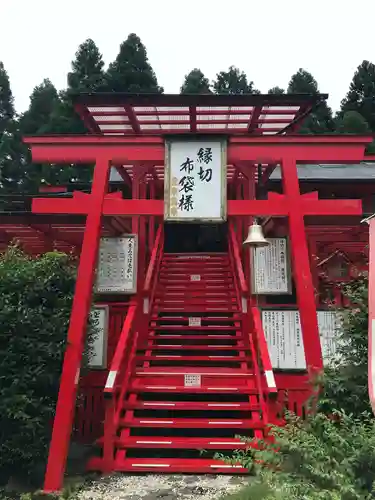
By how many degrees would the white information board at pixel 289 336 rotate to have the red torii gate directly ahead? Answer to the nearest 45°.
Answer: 0° — it already faces it

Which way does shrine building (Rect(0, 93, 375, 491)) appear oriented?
toward the camera

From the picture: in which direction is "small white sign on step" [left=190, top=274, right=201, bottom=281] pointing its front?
toward the camera

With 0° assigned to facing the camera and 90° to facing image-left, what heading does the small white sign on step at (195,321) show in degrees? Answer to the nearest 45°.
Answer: approximately 0°

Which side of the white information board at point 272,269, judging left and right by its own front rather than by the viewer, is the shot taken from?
front
